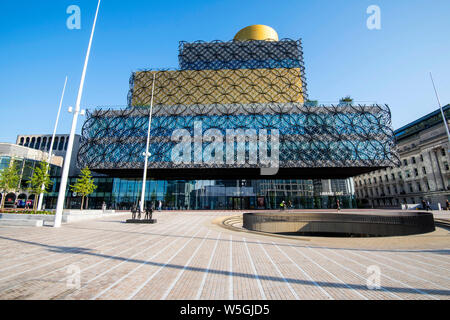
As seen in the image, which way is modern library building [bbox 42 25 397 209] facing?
toward the camera
